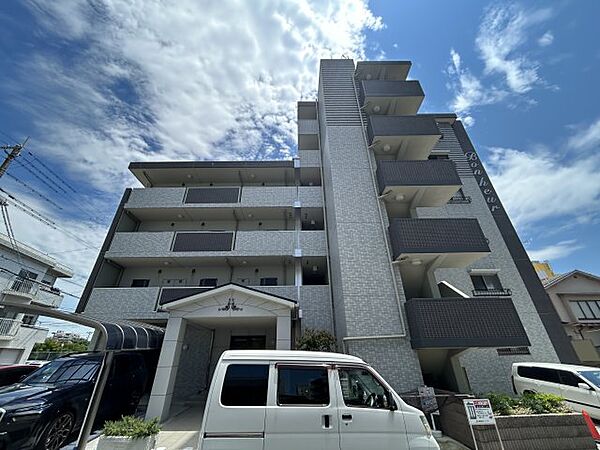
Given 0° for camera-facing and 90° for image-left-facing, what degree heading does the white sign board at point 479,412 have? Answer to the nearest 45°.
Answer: approximately 0°

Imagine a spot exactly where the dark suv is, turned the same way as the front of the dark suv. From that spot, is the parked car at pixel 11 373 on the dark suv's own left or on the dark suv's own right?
on the dark suv's own right

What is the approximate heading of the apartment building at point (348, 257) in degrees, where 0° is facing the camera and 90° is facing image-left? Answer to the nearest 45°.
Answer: approximately 0°

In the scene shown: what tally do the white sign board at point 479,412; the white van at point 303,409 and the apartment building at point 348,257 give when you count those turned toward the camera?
2

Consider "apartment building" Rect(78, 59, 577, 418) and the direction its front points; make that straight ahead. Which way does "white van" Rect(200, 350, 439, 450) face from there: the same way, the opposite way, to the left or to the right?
to the left

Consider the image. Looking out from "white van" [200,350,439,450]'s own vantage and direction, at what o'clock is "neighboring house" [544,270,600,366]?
The neighboring house is roughly at 11 o'clock from the white van.

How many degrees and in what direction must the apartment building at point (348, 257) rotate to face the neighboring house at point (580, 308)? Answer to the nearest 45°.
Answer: approximately 135° to its left

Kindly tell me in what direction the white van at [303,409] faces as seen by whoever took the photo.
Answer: facing to the right of the viewer

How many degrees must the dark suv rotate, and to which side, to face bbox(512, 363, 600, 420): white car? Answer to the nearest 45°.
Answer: approximately 90° to its left
